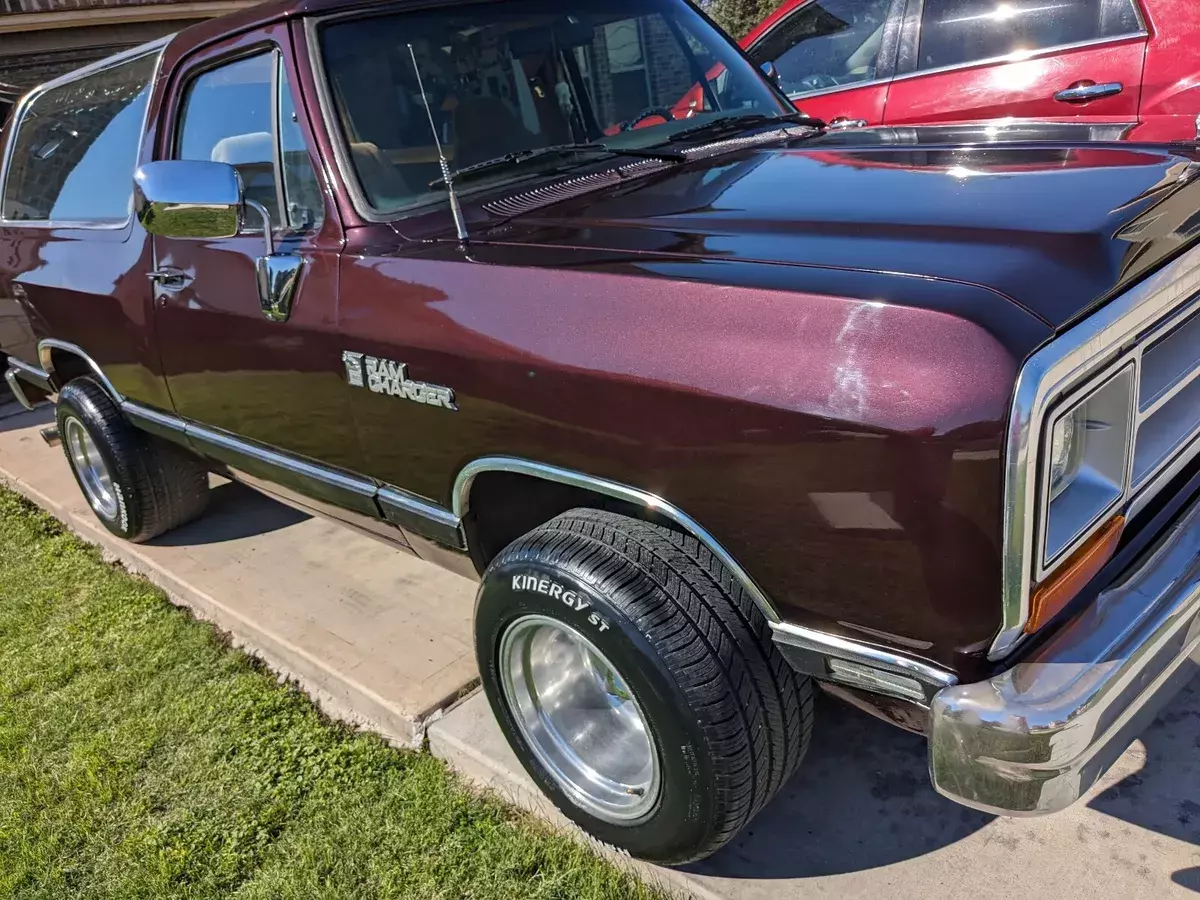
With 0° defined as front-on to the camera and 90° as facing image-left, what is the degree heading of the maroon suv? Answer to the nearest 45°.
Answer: approximately 315°

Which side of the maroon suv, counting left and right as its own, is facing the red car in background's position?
left
